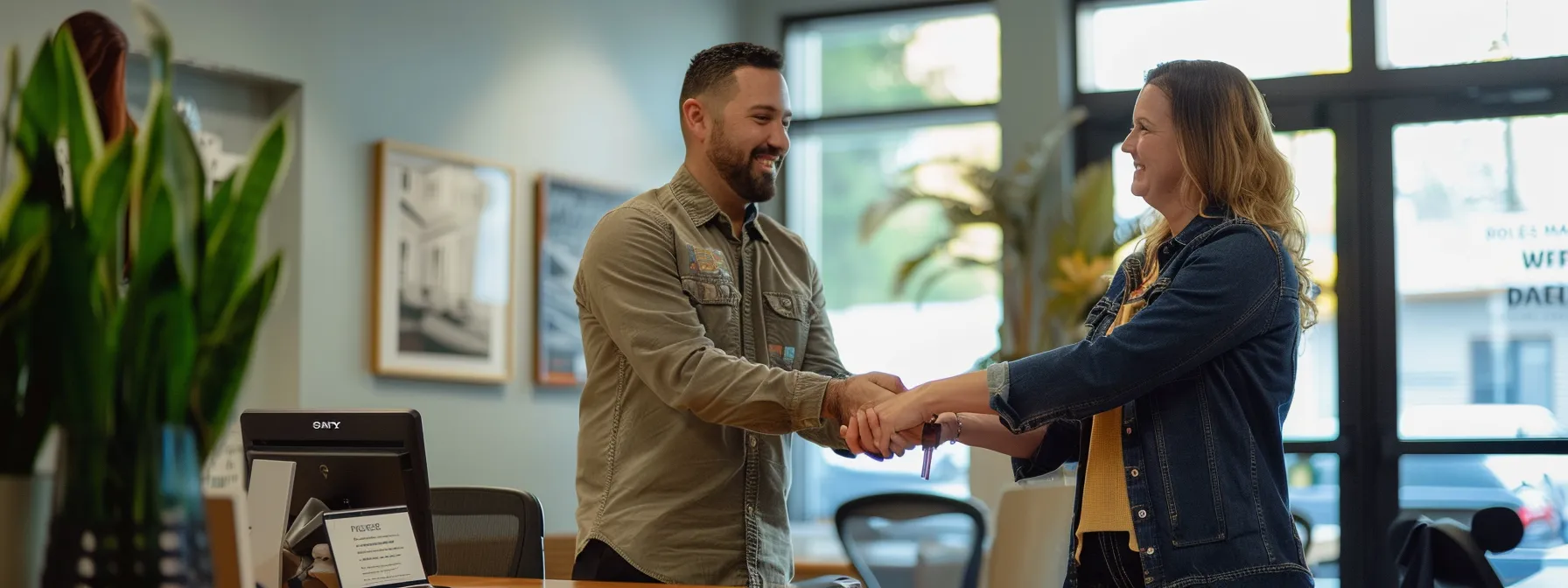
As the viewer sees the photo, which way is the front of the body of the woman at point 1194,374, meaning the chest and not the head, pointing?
to the viewer's left

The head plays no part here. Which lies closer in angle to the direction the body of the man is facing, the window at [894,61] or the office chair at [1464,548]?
the office chair

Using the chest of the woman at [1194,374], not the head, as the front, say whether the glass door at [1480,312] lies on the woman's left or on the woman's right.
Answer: on the woman's right

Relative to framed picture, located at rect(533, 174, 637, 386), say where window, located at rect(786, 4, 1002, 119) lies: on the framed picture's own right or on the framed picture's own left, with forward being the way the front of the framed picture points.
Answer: on the framed picture's own left

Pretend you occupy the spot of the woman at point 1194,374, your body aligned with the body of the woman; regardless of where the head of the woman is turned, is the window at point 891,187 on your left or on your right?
on your right

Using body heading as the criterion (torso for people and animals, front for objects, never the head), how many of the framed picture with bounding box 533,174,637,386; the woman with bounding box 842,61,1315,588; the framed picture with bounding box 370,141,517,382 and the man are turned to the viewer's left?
1

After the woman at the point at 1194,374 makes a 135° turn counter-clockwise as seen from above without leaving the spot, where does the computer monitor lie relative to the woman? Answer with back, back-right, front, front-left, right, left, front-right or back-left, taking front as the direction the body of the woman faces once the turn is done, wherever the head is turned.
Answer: back-right

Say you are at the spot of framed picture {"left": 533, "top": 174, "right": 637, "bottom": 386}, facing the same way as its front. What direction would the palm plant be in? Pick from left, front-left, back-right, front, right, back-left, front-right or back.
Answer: front-left

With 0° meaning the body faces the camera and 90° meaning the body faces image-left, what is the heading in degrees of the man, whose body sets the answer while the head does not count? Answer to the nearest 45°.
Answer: approximately 315°

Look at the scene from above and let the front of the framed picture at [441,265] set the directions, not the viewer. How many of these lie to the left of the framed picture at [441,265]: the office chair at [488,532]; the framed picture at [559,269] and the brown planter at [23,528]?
1

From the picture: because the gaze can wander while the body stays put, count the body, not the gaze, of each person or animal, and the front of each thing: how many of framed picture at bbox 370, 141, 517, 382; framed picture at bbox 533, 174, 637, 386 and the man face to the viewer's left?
0

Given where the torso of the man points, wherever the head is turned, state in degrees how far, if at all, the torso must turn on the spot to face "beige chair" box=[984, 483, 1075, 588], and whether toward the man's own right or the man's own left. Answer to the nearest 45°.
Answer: approximately 45° to the man's own left

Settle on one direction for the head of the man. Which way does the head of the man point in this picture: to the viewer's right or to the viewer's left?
to the viewer's right

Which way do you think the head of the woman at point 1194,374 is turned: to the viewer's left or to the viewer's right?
to the viewer's left

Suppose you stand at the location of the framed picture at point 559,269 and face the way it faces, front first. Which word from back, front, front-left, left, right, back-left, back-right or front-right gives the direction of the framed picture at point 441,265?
right

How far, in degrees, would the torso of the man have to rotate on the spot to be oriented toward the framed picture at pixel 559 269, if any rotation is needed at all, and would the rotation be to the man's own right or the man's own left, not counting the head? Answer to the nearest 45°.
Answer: approximately 135° to the man's own left
